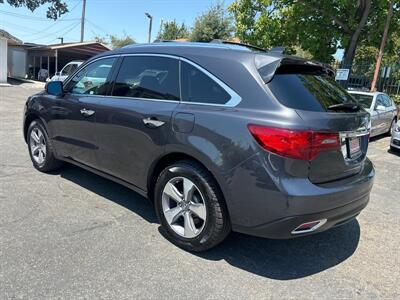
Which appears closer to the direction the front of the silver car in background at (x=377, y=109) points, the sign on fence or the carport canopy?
the carport canopy

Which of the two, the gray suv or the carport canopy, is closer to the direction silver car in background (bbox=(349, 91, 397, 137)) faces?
the gray suv

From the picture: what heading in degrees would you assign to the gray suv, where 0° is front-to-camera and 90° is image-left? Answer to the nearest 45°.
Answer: approximately 135°

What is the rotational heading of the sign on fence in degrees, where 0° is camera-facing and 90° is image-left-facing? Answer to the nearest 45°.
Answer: approximately 0°

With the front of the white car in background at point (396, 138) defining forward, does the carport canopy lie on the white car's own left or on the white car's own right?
on the white car's own right

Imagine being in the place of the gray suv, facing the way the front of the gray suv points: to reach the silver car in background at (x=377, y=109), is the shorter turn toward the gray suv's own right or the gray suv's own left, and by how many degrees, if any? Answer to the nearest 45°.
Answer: approximately 90° to the gray suv's own right

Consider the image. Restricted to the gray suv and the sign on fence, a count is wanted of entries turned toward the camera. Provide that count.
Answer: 1

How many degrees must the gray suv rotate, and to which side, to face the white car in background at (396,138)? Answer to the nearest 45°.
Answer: approximately 90° to its right

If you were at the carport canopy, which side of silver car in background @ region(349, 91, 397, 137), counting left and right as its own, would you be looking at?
right

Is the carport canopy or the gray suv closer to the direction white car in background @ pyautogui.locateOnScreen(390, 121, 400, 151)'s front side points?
the gray suv

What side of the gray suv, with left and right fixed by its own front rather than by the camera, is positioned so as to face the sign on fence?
right
